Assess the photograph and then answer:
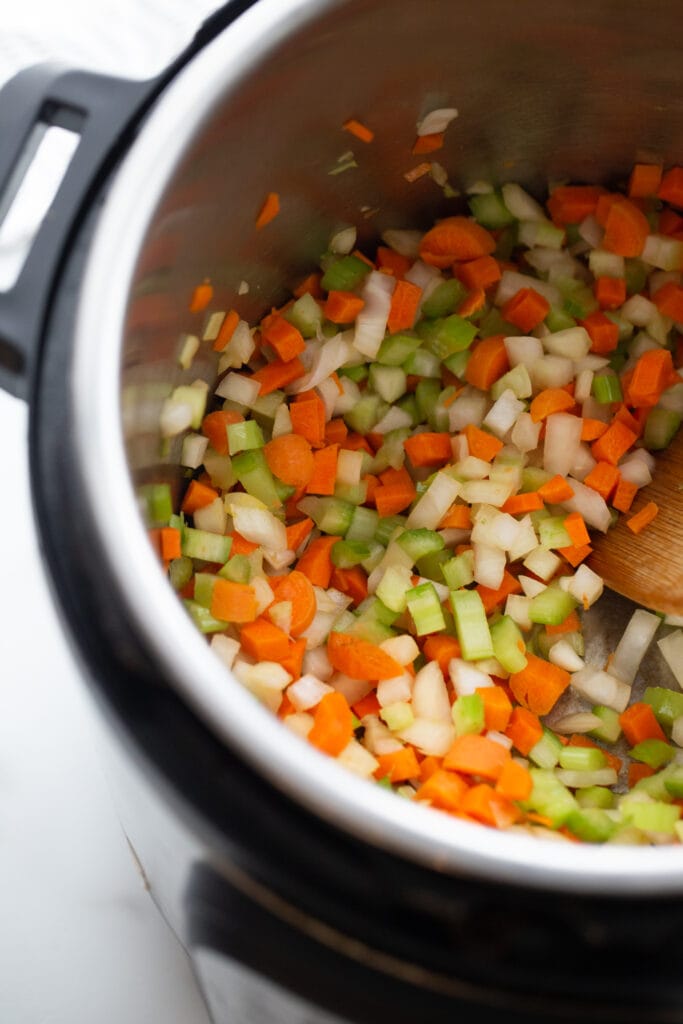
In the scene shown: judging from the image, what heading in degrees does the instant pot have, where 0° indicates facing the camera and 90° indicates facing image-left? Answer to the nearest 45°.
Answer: approximately 0°
